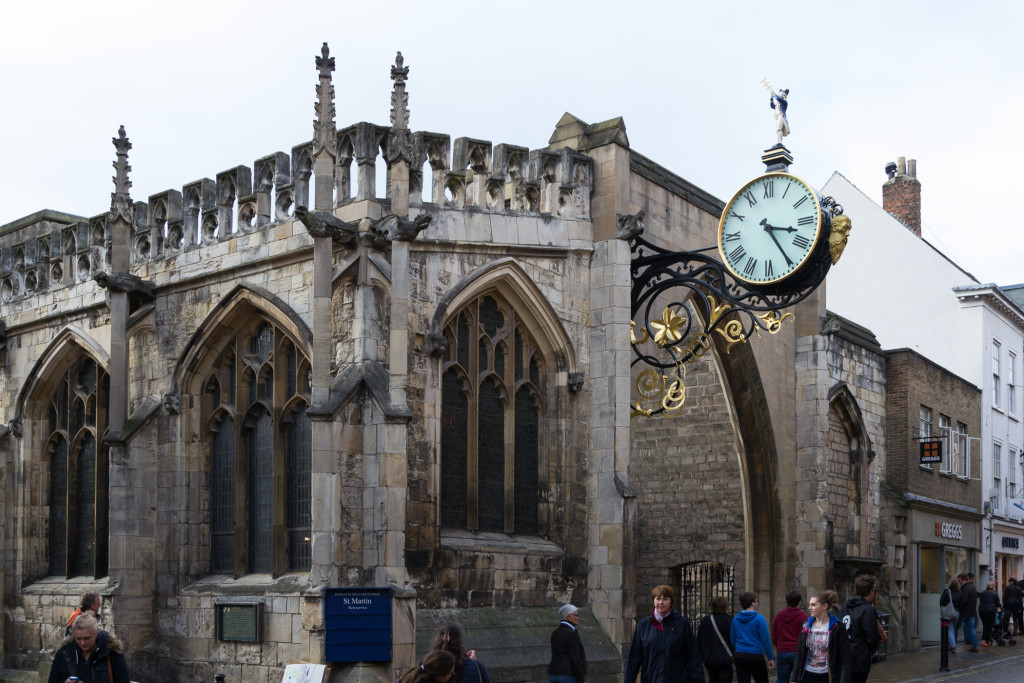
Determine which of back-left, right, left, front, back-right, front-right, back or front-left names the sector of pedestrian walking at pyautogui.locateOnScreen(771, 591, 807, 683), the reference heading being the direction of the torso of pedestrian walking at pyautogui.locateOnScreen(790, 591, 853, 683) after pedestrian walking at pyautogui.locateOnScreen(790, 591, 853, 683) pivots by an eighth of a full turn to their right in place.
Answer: right

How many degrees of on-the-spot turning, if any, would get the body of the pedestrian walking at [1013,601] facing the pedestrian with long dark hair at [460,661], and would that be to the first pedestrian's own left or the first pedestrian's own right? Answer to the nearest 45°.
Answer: approximately 180°

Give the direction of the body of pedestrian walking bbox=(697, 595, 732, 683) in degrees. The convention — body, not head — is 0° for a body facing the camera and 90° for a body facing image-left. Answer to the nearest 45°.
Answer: approximately 180°

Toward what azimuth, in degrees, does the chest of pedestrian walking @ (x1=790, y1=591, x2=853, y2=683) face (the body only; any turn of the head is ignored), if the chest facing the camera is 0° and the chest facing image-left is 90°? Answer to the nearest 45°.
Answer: approximately 45°

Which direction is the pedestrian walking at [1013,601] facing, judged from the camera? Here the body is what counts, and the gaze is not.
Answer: away from the camera

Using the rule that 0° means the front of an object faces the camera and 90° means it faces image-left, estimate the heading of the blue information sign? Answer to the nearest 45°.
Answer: approximately 0°
